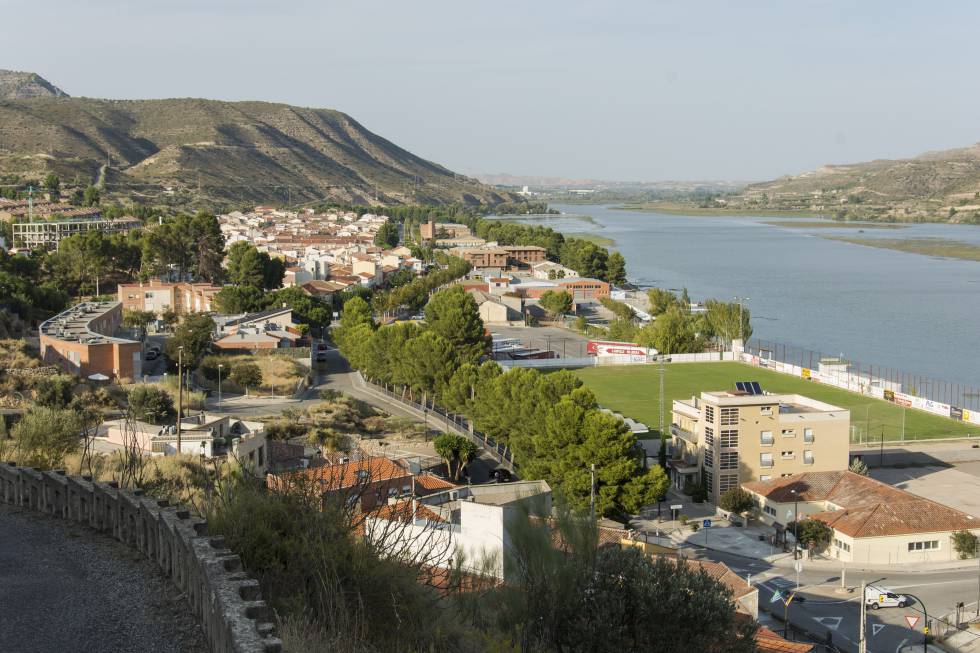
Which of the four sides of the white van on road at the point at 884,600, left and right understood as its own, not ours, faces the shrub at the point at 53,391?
back

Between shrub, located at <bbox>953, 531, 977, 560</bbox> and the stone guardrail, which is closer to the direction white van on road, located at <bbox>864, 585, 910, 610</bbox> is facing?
the shrub

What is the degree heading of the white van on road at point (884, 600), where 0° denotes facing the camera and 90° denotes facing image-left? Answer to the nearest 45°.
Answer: approximately 270°

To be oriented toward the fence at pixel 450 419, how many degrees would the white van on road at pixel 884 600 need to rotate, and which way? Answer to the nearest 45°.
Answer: approximately 135° to its left

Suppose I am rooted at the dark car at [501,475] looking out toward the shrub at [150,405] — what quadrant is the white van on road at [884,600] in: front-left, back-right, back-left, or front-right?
back-left

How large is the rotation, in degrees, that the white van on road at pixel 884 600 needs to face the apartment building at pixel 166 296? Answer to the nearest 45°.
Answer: approximately 135° to its left

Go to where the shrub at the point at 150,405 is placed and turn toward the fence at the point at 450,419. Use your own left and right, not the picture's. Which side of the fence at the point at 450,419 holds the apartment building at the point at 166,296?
left

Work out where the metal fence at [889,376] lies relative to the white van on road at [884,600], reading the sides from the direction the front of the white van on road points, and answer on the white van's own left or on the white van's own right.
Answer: on the white van's own left

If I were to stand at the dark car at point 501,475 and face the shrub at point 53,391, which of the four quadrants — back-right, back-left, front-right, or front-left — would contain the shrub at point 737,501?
back-left

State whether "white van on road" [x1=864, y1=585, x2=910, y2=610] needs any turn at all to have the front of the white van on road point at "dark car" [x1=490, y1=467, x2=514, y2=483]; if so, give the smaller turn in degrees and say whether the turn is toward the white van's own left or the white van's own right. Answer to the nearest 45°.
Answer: approximately 135° to the white van's own left
